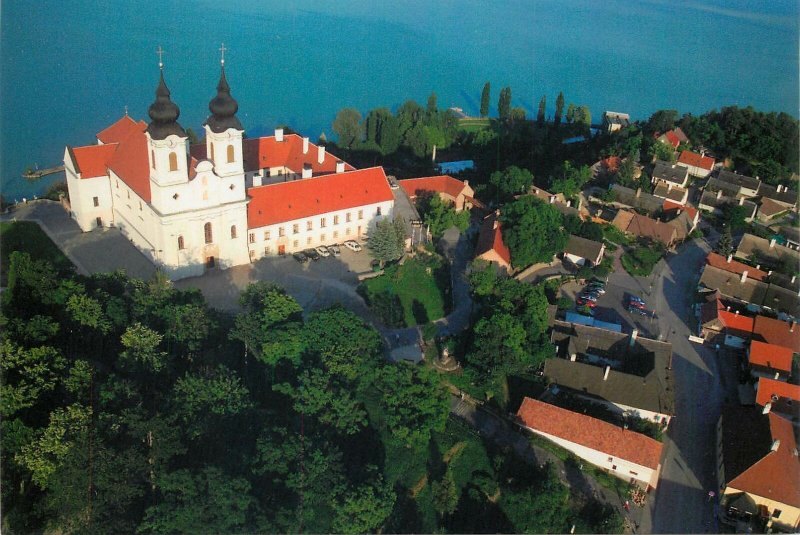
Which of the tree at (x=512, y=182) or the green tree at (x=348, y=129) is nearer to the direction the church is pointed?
the tree

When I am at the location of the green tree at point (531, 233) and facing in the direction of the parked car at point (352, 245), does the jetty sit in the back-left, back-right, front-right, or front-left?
front-right

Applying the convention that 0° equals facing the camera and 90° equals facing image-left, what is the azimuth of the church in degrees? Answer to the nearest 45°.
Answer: approximately 315°

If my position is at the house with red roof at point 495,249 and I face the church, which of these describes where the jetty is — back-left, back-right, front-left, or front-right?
front-right

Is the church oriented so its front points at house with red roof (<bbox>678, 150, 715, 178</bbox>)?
no

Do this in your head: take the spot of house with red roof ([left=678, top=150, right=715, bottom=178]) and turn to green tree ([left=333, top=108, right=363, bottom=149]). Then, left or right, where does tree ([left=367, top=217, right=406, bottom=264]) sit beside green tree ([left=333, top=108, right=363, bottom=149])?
left

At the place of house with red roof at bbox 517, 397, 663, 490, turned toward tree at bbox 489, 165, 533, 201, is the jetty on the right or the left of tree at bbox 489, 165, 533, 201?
left

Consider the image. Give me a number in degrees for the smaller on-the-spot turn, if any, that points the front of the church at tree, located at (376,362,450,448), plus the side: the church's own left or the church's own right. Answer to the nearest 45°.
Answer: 0° — it already faces it

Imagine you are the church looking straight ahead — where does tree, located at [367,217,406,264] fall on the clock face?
The tree is roughly at 11 o'clock from the church.

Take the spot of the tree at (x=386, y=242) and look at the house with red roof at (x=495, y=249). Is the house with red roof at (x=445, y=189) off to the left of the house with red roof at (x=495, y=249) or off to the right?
left

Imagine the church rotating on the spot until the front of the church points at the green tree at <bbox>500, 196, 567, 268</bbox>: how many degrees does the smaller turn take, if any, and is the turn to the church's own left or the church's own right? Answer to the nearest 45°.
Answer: approximately 45° to the church's own left

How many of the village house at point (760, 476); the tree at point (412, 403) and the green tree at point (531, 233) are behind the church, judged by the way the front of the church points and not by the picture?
0

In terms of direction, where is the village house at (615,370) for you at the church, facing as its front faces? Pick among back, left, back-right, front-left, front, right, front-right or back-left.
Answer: front

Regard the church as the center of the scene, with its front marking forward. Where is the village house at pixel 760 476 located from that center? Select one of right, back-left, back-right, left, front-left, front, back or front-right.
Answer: front

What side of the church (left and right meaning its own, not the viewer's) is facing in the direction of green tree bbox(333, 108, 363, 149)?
left

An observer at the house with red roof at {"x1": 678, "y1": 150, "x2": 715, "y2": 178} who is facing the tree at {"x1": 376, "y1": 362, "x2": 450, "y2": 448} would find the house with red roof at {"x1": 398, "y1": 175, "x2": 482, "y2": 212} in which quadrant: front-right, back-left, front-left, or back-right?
front-right

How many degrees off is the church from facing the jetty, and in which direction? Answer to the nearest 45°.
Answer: approximately 180°

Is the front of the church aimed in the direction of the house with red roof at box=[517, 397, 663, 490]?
yes
